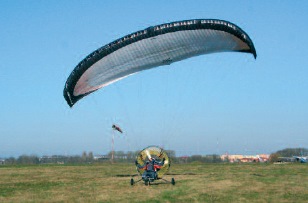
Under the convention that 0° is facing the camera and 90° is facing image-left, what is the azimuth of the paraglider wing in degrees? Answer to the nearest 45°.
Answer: approximately 0°
